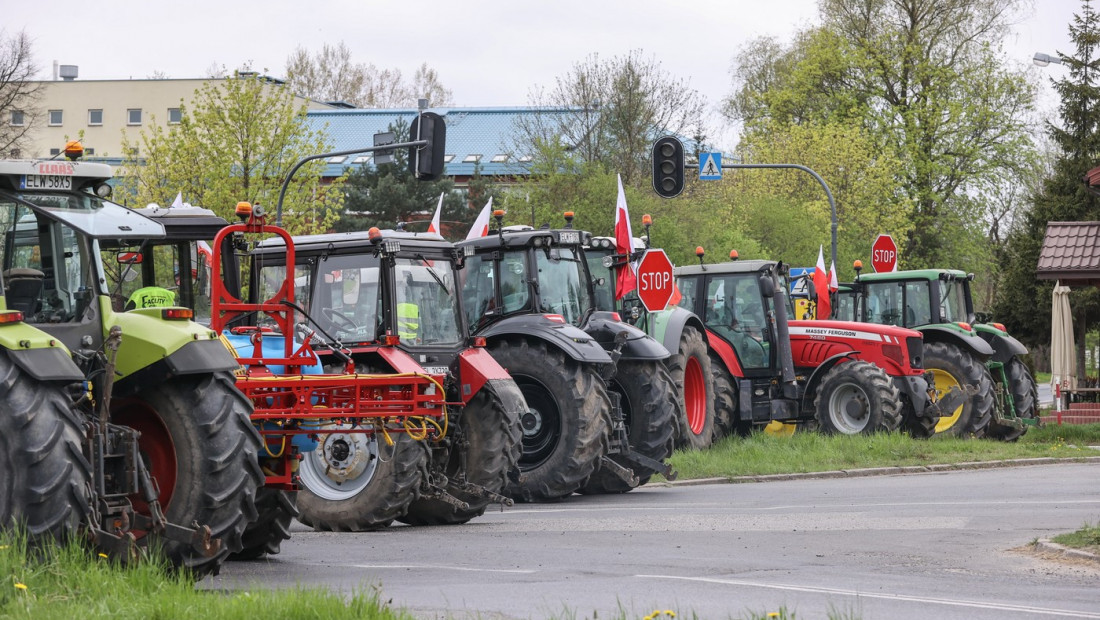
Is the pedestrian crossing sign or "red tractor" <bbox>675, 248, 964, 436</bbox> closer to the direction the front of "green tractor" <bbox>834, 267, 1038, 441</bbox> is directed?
the pedestrian crossing sign

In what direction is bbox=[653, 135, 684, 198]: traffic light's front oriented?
toward the camera

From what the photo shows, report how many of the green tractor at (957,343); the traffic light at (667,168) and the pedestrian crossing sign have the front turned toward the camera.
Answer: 2

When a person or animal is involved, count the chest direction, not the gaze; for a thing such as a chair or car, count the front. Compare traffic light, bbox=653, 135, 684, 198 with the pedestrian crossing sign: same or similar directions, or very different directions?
same or similar directions

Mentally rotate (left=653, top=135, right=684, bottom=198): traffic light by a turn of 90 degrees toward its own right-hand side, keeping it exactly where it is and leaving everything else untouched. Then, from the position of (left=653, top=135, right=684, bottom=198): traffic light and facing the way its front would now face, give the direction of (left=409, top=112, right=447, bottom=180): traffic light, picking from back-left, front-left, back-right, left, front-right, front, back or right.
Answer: front-left

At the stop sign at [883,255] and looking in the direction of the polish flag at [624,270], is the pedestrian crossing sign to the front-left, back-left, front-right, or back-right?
front-right

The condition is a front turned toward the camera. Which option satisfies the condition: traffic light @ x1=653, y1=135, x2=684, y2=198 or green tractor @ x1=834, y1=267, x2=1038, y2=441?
the traffic light

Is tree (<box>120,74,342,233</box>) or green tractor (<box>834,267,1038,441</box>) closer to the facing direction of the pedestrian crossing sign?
the green tractor

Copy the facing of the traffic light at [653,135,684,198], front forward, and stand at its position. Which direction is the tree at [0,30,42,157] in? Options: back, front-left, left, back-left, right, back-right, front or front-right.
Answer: back-right

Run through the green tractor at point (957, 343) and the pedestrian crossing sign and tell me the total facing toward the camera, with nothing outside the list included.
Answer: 1

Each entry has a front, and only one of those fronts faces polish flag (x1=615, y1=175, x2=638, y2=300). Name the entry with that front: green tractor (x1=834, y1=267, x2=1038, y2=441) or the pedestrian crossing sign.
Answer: the pedestrian crossing sign
